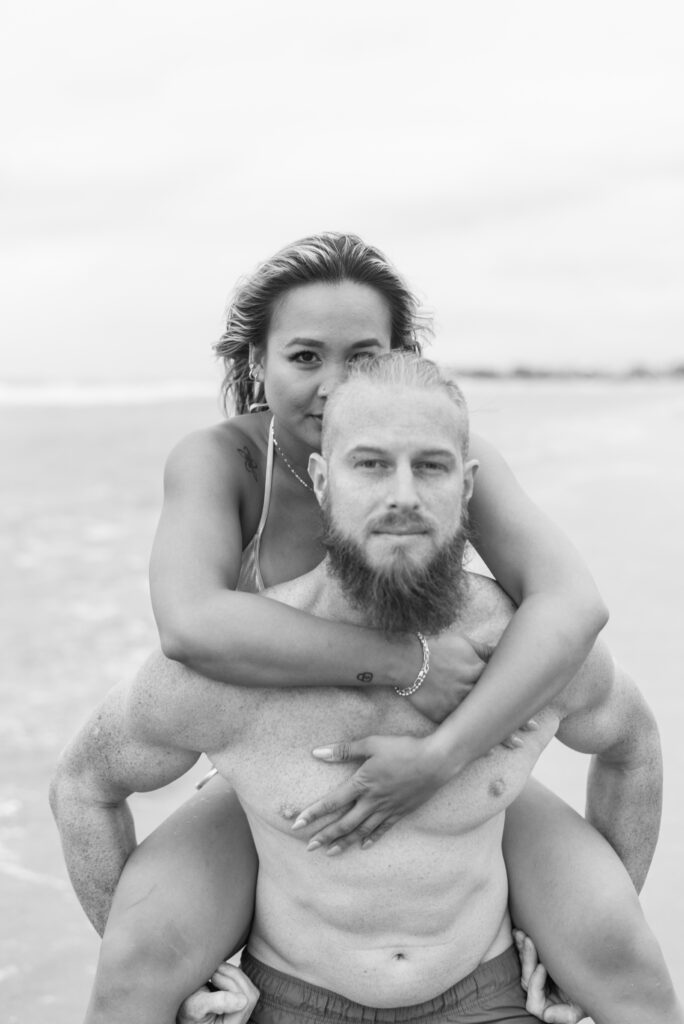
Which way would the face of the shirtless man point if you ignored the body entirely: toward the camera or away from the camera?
toward the camera

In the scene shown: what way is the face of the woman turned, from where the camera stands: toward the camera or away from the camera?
toward the camera

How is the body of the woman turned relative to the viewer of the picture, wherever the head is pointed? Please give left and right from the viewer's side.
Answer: facing the viewer
